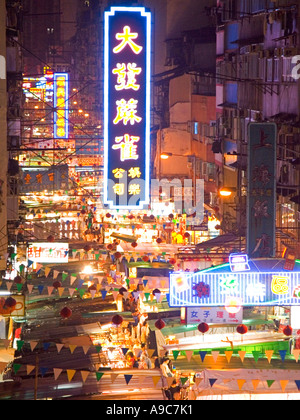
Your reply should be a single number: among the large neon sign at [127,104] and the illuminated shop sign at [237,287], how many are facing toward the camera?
2

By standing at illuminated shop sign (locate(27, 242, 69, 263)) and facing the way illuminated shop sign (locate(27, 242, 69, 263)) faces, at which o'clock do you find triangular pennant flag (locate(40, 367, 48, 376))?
The triangular pennant flag is roughly at 12 o'clock from the illuminated shop sign.

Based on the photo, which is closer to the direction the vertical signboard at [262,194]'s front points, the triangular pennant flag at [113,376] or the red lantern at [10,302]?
the triangular pennant flag

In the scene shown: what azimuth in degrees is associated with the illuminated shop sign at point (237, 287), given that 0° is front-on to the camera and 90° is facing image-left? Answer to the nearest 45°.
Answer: approximately 0°
